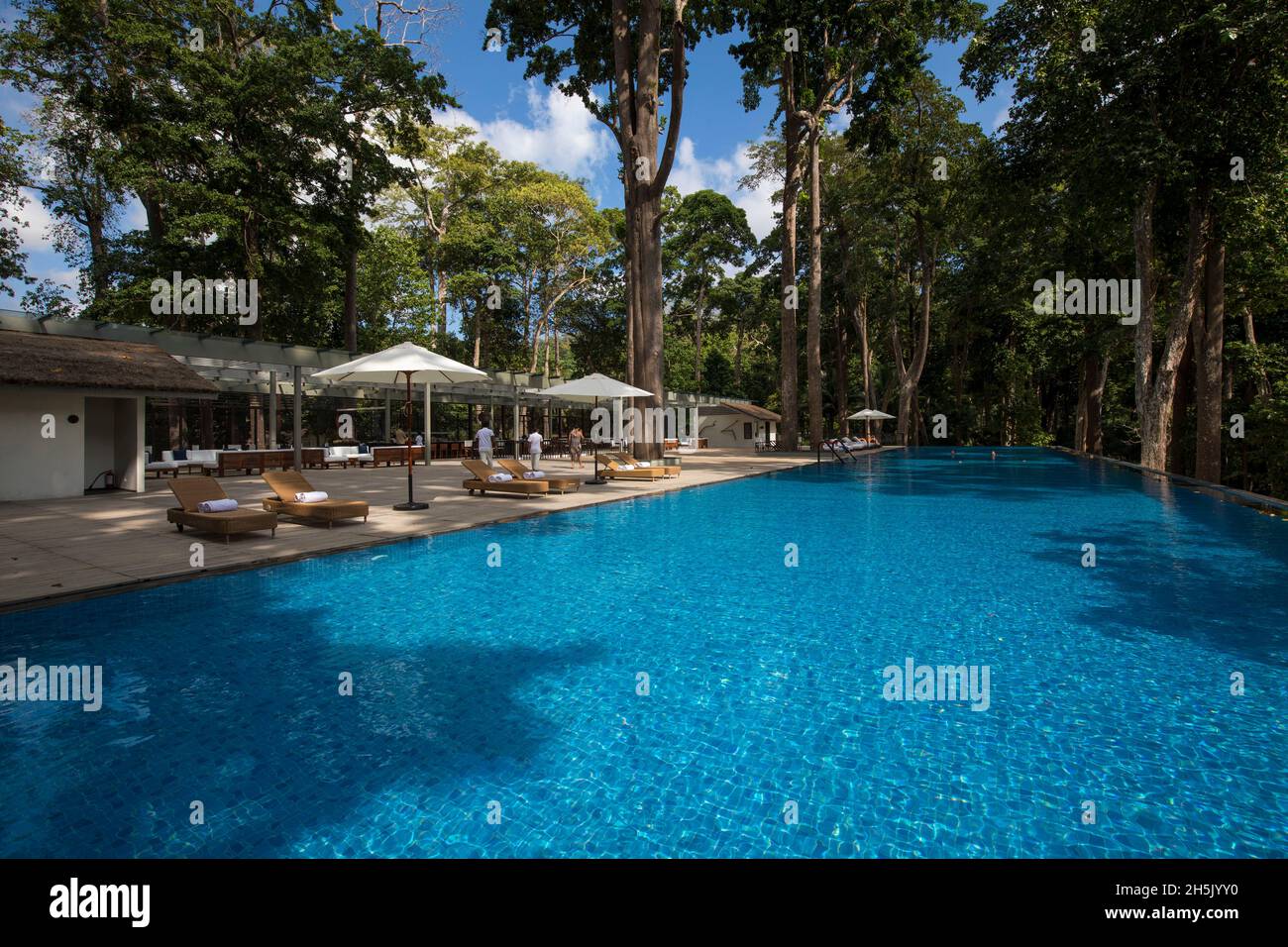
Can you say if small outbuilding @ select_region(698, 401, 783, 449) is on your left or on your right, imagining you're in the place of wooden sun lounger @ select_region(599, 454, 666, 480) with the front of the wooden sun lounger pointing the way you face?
on your left

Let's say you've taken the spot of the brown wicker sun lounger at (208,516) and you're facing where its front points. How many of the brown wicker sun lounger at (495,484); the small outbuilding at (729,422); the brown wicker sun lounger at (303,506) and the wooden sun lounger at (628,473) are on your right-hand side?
0

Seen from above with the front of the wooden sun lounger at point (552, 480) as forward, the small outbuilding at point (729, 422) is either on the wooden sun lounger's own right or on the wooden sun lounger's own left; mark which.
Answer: on the wooden sun lounger's own left

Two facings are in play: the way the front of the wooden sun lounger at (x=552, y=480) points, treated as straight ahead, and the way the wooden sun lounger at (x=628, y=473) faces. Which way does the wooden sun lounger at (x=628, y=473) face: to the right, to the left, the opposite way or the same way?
the same way

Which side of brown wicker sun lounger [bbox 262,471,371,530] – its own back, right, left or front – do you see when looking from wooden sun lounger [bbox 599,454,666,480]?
left

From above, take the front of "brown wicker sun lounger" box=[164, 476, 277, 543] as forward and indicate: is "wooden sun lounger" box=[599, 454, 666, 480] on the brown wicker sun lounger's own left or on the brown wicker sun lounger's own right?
on the brown wicker sun lounger's own left

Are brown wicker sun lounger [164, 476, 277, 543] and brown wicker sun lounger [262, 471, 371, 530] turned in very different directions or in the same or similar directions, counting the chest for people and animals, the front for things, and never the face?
same or similar directions

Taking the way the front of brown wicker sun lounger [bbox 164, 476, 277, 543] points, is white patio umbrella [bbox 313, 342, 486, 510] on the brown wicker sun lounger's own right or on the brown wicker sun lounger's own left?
on the brown wicker sun lounger's own left

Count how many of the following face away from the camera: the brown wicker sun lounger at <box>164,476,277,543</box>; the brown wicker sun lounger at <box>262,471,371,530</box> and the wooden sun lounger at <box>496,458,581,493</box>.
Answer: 0

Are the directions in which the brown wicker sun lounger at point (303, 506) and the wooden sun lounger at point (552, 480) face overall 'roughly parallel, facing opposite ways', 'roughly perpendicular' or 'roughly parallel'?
roughly parallel

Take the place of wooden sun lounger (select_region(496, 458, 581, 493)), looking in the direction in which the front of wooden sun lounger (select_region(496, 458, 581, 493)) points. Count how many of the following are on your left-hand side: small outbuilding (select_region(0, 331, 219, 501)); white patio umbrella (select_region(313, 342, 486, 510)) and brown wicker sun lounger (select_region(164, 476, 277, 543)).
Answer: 0

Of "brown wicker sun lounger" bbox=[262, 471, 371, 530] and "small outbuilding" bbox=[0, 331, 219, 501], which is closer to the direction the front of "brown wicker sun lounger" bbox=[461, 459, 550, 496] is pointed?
the brown wicker sun lounger

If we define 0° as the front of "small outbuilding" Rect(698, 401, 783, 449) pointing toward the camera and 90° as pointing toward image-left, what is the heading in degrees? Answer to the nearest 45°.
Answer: approximately 315°

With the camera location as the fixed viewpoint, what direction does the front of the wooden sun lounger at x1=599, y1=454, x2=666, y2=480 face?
facing the viewer and to the right of the viewer

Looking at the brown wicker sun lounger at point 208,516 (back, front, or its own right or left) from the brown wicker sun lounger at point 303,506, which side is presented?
left
